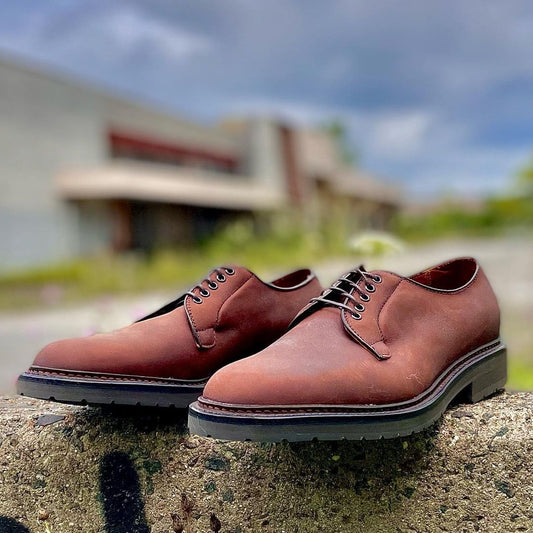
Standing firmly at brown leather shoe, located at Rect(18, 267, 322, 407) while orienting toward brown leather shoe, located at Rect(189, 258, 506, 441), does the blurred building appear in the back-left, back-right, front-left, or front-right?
back-left

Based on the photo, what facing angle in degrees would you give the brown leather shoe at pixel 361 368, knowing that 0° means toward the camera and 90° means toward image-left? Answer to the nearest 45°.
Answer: approximately 45°

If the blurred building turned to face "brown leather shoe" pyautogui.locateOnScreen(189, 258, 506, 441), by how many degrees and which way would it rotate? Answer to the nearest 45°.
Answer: approximately 45° to its right

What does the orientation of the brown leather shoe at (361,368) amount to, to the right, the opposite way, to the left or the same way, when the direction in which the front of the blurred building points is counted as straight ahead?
to the right

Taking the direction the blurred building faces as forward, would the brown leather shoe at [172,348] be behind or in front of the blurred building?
in front

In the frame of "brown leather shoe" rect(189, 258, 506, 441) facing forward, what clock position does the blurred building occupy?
The blurred building is roughly at 4 o'clock from the brown leather shoe.
